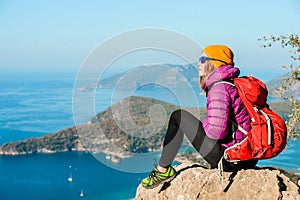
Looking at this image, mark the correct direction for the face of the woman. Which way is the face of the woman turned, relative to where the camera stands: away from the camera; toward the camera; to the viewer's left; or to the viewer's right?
to the viewer's left

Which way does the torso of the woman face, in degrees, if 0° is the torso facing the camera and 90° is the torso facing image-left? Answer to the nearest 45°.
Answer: approximately 90°
